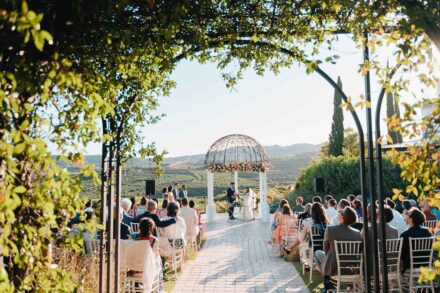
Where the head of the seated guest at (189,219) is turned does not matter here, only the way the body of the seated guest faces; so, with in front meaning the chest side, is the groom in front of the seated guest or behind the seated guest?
in front

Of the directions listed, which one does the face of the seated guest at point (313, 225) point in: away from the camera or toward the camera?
away from the camera

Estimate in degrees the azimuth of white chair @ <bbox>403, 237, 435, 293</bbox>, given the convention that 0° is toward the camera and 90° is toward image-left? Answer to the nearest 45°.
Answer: approximately 180°

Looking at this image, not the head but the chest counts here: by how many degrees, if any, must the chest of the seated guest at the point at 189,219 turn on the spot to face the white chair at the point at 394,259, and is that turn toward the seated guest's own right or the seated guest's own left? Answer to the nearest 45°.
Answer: approximately 90° to the seated guest's own right

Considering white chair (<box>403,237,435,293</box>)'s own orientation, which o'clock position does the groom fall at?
The groom is roughly at 11 o'clock from the white chair.

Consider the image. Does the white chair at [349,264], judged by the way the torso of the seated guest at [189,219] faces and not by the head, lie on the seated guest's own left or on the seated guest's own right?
on the seated guest's own right

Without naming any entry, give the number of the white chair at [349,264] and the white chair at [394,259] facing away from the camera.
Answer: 2

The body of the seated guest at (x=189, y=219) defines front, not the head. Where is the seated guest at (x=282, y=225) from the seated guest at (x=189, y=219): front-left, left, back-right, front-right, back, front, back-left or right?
front-right

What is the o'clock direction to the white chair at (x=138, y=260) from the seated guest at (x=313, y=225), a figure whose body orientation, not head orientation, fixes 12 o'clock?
The white chair is roughly at 9 o'clock from the seated guest.

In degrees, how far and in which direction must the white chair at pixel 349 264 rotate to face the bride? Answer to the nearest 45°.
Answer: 0° — it already faces them

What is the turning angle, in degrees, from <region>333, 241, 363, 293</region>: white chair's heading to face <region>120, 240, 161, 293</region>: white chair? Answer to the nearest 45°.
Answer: approximately 90° to its left

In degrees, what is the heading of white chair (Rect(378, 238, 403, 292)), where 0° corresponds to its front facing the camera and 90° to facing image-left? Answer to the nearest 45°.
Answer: approximately 180°

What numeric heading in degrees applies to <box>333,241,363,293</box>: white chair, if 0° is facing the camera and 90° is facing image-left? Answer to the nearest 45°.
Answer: approximately 180°

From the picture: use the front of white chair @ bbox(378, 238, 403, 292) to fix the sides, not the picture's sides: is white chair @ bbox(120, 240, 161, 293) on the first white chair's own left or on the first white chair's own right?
on the first white chair's own left
